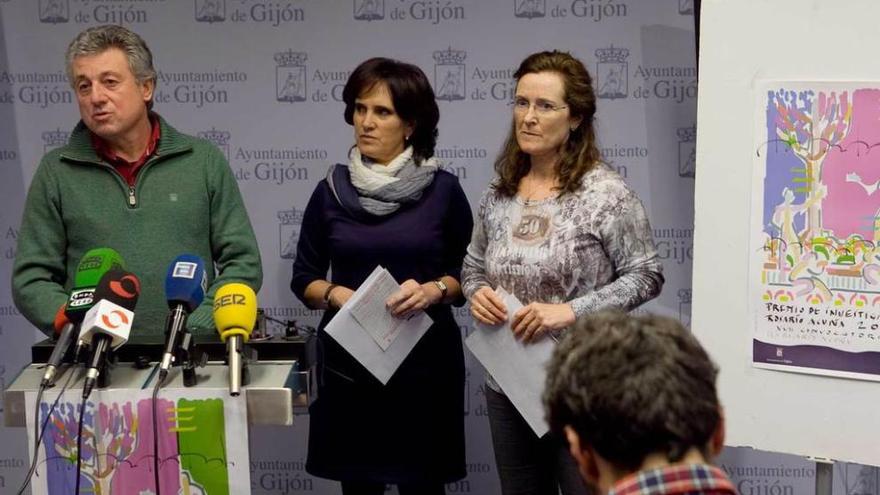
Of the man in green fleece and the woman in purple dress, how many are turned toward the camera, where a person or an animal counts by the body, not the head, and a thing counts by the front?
2

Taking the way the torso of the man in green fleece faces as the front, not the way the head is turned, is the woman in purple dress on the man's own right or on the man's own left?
on the man's own left

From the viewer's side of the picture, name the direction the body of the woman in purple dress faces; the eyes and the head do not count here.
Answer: toward the camera

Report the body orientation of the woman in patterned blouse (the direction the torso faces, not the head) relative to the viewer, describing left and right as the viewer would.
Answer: facing the viewer and to the left of the viewer

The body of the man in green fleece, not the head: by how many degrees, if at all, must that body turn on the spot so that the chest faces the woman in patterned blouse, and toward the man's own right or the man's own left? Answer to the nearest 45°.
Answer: approximately 90° to the man's own left

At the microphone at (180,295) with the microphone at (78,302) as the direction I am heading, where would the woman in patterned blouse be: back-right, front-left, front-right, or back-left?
back-right

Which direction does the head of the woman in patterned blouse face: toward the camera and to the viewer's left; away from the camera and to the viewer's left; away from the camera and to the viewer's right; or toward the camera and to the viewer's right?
toward the camera and to the viewer's left

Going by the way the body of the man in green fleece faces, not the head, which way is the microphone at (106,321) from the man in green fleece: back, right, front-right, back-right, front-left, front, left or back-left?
front

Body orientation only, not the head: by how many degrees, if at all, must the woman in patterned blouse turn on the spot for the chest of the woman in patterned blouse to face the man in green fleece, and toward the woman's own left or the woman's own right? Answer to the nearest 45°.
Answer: approximately 45° to the woman's own right

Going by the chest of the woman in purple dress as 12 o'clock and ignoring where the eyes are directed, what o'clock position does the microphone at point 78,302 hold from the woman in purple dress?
The microphone is roughly at 1 o'clock from the woman in purple dress.

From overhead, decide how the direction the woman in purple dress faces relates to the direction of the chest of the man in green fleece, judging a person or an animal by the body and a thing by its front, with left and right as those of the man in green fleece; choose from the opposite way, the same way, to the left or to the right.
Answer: the same way

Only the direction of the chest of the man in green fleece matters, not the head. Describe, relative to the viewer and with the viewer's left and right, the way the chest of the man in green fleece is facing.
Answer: facing the viewer

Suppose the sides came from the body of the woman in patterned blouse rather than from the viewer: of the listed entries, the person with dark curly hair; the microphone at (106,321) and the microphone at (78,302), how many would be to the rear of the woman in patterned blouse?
0

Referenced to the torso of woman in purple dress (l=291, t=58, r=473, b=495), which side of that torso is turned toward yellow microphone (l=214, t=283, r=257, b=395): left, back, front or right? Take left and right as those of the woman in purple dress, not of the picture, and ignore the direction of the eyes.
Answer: front
